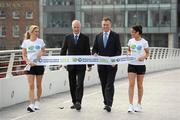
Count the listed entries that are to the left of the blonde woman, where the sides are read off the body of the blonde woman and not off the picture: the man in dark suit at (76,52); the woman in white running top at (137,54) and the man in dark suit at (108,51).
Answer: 3

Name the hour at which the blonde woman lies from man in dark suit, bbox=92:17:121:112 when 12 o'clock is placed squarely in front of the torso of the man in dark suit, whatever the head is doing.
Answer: The blonde woman is roughly at 3 o'clock from the man in dark suit.

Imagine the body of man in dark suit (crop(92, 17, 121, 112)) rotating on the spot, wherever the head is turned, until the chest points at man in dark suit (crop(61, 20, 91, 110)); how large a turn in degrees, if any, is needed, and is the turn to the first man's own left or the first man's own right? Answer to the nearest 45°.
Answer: approximately 90° to the first man's own right

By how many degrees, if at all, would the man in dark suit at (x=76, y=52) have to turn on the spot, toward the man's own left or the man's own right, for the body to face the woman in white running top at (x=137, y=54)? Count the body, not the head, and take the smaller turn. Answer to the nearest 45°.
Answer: approximately 90° to the man's own left

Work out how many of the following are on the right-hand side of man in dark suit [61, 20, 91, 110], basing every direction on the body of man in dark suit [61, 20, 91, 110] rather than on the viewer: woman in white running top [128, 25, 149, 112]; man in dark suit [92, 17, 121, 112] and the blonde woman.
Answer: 1

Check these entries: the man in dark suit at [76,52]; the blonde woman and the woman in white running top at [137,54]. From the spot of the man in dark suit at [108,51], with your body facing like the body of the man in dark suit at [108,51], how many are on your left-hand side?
1

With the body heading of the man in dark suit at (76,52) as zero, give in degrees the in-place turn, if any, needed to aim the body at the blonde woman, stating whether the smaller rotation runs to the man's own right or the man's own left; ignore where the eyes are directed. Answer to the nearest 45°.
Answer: approximately 90° to the man's own right

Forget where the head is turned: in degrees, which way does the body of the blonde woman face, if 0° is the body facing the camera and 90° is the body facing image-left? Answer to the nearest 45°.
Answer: approximately 0°
